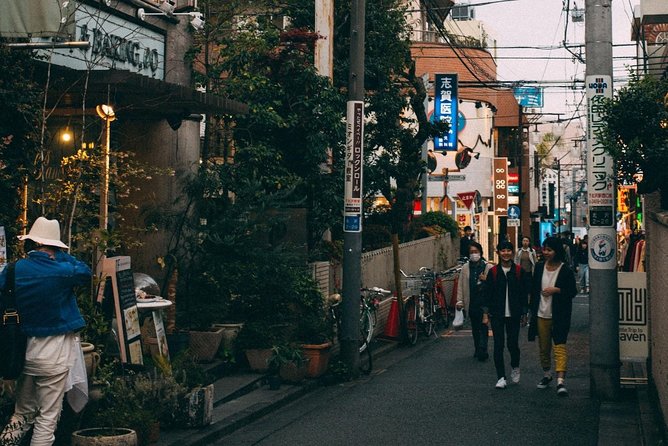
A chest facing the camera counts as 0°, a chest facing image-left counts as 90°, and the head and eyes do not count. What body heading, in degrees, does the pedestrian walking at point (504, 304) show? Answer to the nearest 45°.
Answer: approximately 0°

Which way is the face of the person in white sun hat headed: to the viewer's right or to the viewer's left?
to the viewer's right

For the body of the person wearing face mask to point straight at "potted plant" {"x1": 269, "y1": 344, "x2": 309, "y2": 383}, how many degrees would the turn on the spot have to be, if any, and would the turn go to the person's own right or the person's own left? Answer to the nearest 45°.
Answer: approximately 45° to the person's own right

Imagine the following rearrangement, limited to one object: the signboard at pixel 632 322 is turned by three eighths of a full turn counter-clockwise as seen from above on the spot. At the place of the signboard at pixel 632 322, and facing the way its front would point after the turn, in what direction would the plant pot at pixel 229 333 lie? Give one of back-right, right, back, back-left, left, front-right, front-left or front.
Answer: back-left

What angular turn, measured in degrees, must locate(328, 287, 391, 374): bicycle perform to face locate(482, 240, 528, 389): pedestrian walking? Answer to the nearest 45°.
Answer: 0° — it already faces them

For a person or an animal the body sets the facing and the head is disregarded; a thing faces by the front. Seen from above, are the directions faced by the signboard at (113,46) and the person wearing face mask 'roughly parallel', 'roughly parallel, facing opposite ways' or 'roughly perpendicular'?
roughly perpendicular

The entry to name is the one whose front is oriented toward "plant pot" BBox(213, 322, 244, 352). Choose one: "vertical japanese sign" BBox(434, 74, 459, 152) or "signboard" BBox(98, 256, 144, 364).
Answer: the vertical japanese sign

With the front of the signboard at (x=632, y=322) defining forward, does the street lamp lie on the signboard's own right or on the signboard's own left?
on the signboard's own right

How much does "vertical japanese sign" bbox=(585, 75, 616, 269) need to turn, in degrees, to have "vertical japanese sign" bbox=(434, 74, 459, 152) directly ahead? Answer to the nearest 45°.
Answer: approximately 180°

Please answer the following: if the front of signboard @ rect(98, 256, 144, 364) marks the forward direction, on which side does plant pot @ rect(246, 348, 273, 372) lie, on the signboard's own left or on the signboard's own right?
on the signboard's own left

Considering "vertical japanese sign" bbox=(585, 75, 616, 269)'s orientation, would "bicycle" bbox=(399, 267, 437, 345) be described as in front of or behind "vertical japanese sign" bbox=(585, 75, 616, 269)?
behind

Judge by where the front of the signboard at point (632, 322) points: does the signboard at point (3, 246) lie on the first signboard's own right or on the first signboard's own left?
on the first signboard's own right
